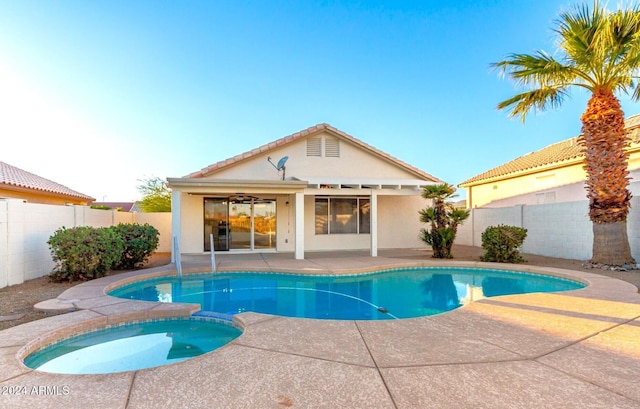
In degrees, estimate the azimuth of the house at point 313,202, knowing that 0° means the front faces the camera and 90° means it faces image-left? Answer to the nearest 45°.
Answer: approximately 180°

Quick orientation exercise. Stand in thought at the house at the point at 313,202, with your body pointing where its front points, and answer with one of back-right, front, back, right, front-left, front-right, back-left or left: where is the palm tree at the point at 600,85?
back-right

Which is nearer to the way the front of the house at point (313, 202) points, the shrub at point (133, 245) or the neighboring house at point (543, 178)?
the neighboring house

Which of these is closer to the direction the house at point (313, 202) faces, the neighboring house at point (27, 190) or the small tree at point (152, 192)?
the small tree

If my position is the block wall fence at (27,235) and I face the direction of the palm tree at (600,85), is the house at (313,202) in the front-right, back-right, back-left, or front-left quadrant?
front-left

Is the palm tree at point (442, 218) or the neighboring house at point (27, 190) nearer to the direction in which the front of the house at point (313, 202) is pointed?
the neighboring house
